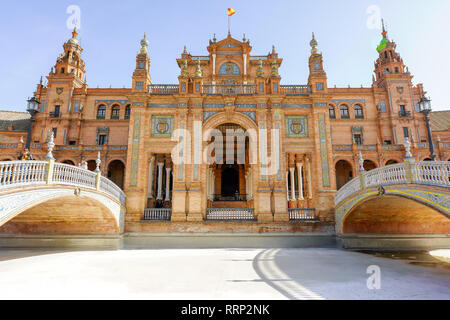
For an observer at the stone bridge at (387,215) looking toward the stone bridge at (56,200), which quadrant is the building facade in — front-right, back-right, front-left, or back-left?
front-right

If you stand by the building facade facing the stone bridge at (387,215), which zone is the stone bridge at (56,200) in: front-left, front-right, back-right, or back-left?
back-right

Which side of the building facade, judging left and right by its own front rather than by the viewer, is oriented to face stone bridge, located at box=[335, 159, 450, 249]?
left

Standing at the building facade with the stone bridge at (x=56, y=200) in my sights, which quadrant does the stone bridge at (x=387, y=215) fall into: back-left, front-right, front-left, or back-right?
back-left

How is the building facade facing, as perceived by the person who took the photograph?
facing the viewer

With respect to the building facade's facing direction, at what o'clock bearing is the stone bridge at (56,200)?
The stone bridge is roughly at 2 o'clock from the building facade.
